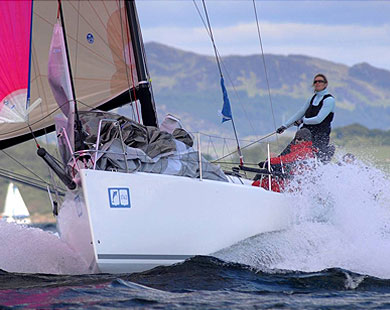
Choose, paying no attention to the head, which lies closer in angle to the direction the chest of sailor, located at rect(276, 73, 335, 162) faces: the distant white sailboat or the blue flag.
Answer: the blue flag

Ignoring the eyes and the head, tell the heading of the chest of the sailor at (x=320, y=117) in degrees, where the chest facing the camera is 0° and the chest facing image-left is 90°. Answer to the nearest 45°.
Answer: approximately 45°

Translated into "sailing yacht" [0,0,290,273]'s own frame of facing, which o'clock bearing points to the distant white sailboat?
The distant white sailboat is roughly at 4 o'clock from the sailing yacht.

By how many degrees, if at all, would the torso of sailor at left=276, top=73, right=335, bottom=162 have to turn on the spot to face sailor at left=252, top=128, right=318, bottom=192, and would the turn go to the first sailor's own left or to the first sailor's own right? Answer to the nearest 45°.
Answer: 0° — they already face them

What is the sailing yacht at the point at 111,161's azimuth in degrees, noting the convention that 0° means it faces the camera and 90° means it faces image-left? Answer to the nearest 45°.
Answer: approximately 45°

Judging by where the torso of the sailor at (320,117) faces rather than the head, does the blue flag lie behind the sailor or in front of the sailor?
in front
